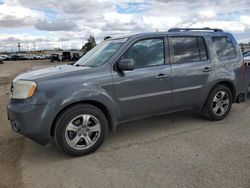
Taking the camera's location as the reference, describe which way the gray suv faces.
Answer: facing the viewer and to the left of the viewer
